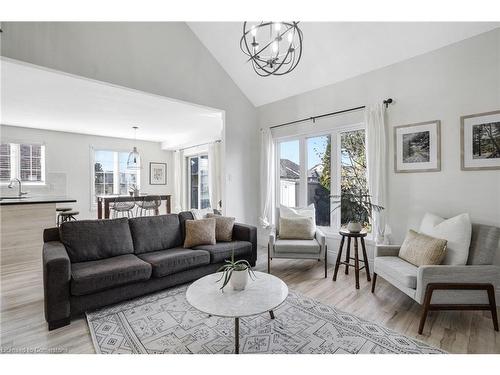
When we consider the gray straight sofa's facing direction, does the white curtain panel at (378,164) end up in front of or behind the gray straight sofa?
in front

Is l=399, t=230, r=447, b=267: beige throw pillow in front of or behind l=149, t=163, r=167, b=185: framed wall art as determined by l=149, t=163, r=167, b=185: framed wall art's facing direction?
in front

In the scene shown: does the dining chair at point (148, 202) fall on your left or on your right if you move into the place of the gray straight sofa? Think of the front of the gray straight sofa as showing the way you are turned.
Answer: on your left

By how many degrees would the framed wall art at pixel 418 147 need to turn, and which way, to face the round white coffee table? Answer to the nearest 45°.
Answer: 0° — it already faces it

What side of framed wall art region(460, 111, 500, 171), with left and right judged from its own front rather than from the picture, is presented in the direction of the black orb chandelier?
front

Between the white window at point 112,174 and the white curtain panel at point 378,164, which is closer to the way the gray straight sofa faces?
the white curtain panel

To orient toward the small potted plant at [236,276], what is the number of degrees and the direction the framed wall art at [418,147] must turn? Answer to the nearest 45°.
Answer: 0° — it already faces it

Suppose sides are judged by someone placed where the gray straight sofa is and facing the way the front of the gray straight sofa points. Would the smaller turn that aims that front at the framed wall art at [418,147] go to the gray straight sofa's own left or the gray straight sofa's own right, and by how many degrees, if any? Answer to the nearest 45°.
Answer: approximately 45° to the gray straight sofa's own left

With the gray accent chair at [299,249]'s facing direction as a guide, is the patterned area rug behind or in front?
in front

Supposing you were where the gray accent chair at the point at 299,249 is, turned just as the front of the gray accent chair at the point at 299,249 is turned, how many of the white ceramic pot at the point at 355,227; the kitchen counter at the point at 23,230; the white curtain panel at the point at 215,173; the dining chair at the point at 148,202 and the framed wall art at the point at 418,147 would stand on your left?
2

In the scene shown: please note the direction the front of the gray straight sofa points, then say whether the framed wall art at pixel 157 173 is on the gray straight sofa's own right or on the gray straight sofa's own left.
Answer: on the gray straight sofa's own left

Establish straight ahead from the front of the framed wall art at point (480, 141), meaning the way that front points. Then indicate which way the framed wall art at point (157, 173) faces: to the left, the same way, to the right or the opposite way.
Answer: to the left

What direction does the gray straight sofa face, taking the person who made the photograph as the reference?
facing the viewer and to the right of the viewer

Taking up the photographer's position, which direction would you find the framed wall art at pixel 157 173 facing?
facing the viewer

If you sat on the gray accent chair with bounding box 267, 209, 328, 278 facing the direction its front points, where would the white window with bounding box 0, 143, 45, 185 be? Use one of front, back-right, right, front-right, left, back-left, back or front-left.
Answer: right

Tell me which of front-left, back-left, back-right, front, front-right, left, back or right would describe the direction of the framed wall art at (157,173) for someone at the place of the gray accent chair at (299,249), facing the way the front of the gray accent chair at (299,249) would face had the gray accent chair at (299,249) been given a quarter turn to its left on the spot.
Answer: back-left

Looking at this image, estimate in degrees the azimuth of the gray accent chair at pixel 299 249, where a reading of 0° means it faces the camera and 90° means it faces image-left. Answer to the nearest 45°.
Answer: approximately 0°

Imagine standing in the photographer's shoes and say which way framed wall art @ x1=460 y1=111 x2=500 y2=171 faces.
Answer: facing the viewer and to the left of the viewer
